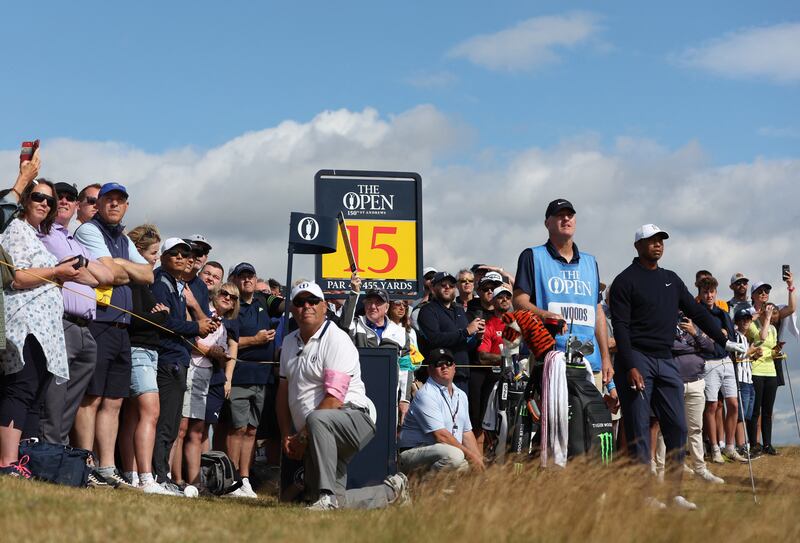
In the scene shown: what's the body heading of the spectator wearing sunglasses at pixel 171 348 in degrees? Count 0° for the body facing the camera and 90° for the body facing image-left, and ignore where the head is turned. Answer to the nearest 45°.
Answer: approximately 315°

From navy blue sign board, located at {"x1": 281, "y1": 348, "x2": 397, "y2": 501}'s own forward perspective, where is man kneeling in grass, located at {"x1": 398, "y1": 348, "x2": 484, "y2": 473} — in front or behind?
behind

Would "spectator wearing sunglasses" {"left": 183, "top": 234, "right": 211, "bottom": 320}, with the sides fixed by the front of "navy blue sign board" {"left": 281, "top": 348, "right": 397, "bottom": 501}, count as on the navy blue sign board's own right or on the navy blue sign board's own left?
on the navy blue sign board's own right

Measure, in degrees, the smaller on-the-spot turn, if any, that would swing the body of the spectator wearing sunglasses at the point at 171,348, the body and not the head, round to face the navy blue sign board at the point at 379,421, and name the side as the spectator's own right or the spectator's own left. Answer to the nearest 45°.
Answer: approximately 45° to the spectator's own left

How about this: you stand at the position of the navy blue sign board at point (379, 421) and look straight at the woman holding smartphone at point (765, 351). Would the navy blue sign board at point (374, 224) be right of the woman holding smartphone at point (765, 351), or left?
left

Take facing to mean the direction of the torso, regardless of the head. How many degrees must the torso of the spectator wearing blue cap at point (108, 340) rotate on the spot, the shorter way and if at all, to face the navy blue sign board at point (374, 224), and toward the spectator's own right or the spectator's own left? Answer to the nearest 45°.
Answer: approximately 90° to the spectator's own left

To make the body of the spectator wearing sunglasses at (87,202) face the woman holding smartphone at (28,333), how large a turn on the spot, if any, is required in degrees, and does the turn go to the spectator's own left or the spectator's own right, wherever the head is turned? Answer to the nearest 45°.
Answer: approximately 45° to the spectator's own right

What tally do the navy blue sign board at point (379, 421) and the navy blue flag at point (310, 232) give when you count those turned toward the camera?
2
